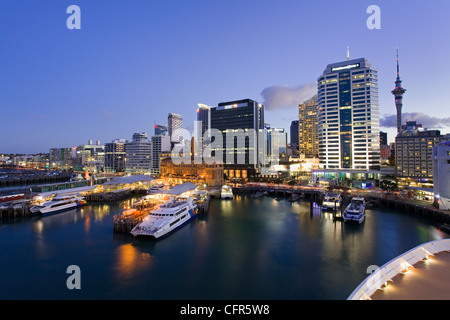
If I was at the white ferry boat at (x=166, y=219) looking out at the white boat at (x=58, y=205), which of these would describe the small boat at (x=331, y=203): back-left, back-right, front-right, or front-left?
back-right

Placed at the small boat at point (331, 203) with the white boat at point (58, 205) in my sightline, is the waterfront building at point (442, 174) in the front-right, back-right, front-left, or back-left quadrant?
back-left

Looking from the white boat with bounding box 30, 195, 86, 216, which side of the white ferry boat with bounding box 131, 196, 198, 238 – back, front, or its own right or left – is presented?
right

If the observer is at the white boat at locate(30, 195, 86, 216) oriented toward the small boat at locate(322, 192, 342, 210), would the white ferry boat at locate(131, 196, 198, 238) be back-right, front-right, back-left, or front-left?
front-right

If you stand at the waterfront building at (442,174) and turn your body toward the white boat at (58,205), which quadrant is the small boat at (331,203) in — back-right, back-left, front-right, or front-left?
front-right

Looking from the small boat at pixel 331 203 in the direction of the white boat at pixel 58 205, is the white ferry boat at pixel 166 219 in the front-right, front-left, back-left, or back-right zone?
front-left

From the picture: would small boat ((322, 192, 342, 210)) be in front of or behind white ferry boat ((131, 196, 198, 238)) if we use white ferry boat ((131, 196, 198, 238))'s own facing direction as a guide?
behind

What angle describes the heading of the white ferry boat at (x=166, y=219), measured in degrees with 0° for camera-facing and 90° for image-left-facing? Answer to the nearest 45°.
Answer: approximately 45°

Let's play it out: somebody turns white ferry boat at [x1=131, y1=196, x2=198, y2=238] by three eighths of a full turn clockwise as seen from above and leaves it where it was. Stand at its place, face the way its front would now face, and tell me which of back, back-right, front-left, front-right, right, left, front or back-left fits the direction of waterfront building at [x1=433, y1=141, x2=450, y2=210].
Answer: right
